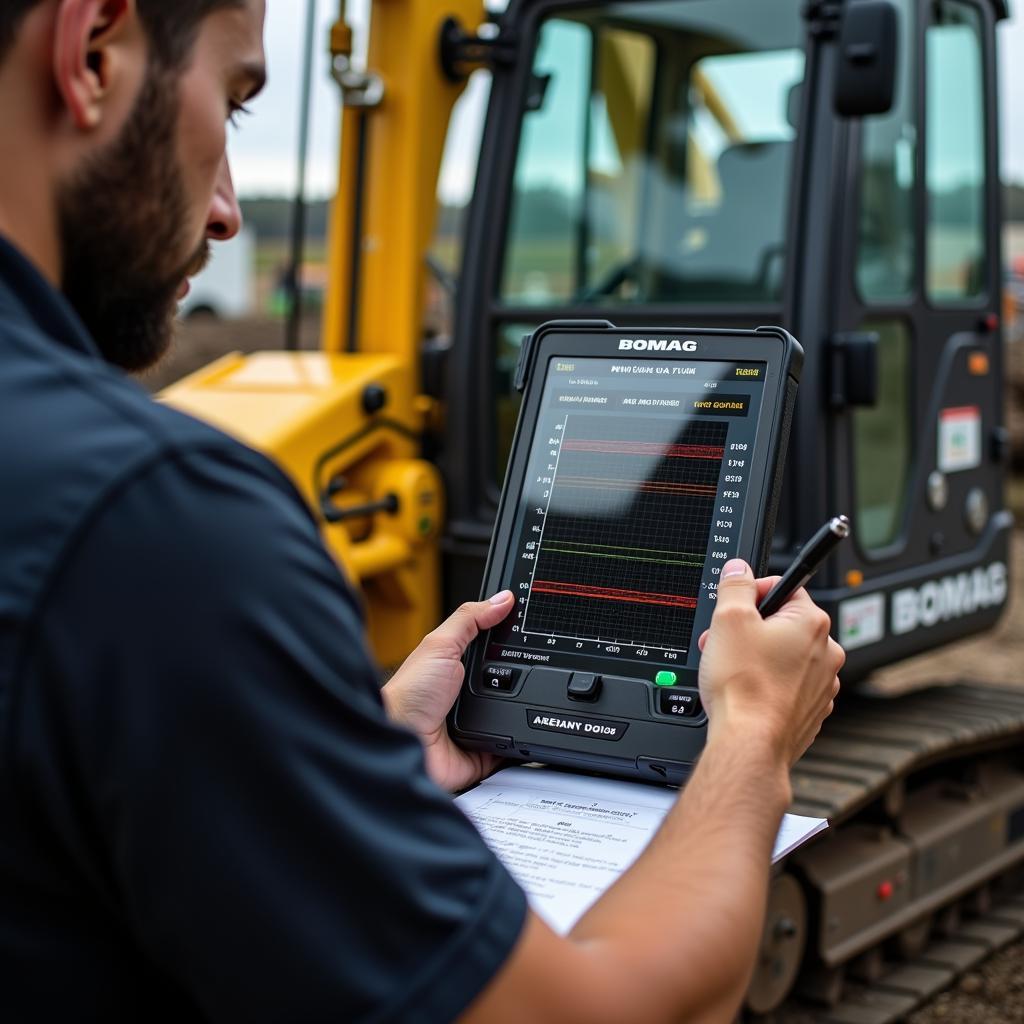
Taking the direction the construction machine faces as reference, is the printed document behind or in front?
in front

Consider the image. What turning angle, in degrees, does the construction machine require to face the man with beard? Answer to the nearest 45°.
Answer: approximately 45° to its left

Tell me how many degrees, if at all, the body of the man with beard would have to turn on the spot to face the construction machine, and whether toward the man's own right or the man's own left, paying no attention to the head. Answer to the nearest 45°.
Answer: approximately 45° to the man's own left

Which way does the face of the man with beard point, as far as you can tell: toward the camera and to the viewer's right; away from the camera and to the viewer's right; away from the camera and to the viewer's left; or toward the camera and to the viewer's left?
away from the camera and to the viewer's right

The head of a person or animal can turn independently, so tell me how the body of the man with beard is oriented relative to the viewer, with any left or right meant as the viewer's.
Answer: facing away from the viewer and to the right of the viewer

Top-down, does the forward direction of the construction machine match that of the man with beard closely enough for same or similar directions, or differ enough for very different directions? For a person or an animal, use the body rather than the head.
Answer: very different directions
